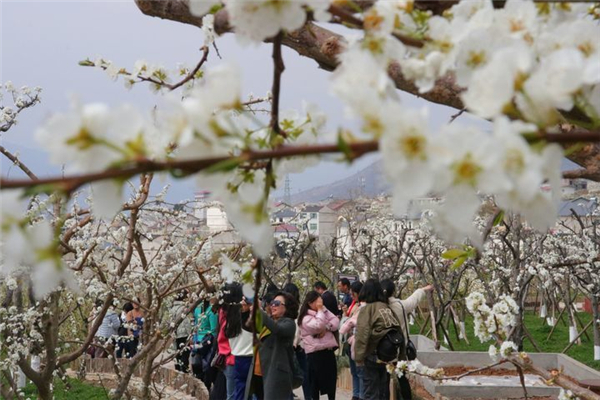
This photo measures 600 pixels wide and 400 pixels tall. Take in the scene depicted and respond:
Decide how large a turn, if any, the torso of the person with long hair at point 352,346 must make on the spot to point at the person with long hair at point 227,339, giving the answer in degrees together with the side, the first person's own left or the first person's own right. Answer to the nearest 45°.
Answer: approximately 45° to the first person's own left

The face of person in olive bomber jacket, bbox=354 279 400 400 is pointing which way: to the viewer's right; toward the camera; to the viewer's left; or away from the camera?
away from the camera

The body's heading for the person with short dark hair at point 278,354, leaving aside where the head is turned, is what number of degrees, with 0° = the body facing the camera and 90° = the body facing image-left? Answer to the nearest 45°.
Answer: approximately 45°

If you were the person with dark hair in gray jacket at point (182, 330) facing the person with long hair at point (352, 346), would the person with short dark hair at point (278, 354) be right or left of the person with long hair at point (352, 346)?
right

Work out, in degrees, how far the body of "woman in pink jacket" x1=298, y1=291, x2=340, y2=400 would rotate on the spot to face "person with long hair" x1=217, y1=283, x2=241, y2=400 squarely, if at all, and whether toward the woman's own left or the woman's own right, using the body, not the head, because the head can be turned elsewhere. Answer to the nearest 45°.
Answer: approximately 90° to the woman's own right

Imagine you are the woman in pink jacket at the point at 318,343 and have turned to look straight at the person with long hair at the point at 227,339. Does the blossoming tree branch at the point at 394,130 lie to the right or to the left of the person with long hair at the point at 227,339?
left

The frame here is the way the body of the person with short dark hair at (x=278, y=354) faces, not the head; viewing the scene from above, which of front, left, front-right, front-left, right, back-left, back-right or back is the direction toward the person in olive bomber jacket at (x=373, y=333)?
back

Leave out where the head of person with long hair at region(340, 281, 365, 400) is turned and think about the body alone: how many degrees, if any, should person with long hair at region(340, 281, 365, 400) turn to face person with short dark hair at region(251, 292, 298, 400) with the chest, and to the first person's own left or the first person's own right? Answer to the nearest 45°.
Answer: approximately 90° to the first person's own left
